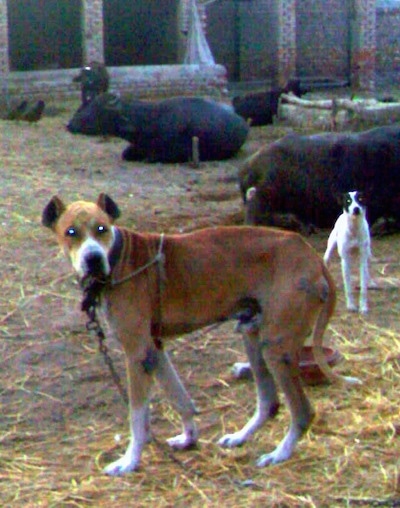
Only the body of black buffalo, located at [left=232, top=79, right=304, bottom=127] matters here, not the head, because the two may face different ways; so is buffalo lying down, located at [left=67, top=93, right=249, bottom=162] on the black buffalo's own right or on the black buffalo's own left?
on the black buffalo's own right

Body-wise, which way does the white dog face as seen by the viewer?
toward the camera

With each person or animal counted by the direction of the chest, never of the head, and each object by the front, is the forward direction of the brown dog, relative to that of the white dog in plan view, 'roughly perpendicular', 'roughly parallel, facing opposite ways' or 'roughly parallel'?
roughly perpendicular

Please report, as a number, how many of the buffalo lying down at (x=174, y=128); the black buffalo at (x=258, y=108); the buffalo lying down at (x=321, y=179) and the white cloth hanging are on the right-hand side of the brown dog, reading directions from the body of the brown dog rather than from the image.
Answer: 4

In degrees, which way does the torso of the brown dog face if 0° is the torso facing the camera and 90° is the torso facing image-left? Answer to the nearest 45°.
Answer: approximately 90°

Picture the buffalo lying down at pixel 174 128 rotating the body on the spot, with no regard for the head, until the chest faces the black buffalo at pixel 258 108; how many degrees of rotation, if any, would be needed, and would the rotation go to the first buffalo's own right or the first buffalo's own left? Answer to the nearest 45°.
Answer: approximately 90° to the first buffalo's own right

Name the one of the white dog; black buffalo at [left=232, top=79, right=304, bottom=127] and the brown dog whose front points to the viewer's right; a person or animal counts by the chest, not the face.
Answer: the black buffalo

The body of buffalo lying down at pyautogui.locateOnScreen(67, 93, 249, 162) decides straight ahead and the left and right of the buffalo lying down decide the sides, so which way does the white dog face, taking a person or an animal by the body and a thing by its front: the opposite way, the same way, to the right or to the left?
to the left

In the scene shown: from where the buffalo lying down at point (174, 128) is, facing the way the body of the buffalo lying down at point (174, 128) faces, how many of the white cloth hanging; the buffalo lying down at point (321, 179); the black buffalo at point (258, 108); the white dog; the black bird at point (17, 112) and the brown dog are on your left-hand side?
3

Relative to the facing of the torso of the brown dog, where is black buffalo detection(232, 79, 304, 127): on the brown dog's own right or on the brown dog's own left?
on the brown dog's own right

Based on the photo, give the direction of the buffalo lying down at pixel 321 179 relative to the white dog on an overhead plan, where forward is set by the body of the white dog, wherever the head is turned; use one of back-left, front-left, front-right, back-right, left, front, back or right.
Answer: back

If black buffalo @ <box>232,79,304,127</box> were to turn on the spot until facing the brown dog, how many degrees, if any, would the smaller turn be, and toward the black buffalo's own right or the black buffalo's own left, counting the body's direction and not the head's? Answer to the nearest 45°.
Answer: approximately 90° to the black buffalo's own right

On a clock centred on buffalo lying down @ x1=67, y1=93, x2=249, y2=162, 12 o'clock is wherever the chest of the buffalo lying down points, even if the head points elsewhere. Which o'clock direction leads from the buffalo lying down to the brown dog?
The brown dog is roughly at 9 o'clock from the buffalo lying down.

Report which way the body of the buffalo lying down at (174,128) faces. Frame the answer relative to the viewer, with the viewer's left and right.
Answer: facing to the left of the viewer
